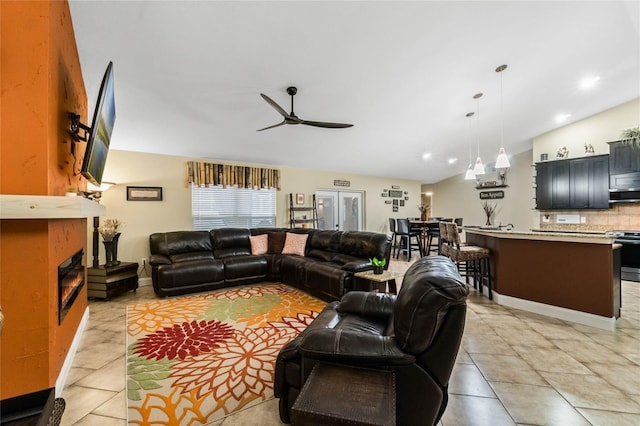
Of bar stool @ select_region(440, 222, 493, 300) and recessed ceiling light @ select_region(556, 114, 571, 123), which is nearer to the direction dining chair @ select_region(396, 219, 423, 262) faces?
the recessed ceiling light

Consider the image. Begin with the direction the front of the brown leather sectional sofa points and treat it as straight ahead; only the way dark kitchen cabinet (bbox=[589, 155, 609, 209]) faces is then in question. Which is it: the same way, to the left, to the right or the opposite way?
to the right

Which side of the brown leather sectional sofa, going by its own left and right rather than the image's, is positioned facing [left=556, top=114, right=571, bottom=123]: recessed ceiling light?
left

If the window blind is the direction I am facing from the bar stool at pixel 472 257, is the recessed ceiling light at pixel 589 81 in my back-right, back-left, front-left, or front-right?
back-right

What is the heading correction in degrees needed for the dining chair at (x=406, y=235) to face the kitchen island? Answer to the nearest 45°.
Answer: approximately 90° to its right

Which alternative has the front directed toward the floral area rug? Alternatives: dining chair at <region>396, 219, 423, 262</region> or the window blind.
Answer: the window blind

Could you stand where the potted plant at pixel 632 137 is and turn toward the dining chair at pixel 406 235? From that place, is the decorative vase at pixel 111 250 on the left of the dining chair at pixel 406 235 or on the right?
left

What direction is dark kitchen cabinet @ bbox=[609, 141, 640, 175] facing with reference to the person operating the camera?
facing the viewer and to the left of the viewer

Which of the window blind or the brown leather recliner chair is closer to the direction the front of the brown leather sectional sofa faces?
the brown leather recliner chair

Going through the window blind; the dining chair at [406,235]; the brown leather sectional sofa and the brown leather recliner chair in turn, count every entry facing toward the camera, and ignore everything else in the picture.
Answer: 2

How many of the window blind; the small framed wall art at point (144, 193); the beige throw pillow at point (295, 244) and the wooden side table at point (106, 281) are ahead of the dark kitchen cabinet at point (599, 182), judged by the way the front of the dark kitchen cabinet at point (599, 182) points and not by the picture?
4

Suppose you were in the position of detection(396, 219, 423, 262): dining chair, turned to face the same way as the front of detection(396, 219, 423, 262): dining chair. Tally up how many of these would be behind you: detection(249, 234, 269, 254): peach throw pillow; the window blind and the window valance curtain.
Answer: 3
